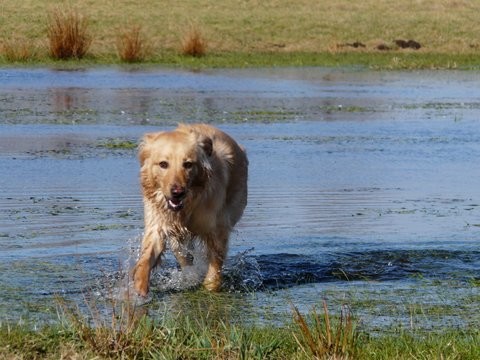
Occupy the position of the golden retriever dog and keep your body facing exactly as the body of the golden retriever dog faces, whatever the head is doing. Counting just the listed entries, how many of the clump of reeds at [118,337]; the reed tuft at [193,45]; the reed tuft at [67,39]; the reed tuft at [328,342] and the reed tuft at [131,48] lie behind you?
3

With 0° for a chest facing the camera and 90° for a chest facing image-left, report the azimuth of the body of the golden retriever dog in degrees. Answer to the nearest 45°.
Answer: approximately 0°

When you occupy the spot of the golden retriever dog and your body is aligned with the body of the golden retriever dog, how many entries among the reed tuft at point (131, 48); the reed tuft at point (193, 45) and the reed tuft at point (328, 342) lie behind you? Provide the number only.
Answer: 2

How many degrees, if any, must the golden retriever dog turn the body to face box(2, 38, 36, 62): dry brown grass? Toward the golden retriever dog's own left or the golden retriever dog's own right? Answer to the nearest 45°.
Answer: approximately 180°

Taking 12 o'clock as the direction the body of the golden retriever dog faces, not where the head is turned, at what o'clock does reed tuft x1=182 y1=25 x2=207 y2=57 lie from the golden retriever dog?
The reed tuft is roughly at 6 o'clock from the golden retriever dog.

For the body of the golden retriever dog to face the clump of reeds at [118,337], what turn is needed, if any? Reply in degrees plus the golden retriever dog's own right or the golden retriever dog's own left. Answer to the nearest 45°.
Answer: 0° — it already faces it

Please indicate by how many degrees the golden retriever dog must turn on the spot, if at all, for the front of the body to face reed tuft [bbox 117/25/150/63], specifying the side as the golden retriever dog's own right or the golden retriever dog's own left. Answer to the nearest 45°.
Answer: approximately 180°

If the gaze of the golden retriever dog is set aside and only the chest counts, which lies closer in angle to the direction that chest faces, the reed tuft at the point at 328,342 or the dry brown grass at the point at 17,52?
the reed tuft

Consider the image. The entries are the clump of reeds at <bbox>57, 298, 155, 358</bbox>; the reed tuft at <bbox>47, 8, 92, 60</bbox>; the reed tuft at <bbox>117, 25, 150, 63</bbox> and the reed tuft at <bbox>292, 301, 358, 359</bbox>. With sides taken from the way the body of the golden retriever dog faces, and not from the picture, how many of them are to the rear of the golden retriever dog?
2
